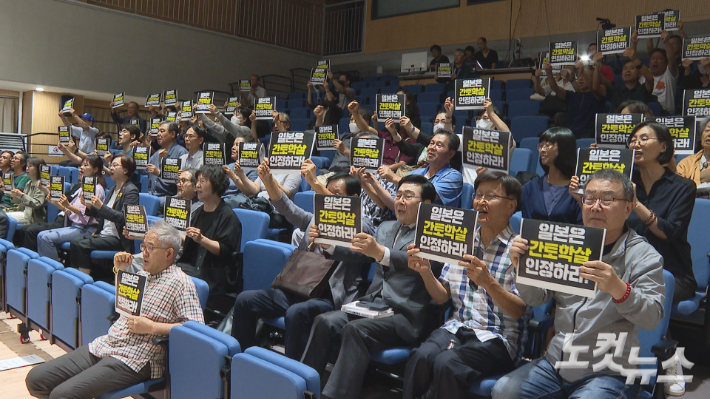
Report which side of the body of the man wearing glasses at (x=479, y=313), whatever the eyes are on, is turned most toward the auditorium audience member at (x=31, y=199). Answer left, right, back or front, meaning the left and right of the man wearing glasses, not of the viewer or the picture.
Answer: right

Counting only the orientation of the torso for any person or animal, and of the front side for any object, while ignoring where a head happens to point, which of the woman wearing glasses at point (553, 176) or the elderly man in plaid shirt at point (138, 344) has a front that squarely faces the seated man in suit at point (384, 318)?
the woman wearing glasses

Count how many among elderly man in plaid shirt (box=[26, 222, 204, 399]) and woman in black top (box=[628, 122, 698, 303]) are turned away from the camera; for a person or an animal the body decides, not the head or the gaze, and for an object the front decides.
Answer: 0

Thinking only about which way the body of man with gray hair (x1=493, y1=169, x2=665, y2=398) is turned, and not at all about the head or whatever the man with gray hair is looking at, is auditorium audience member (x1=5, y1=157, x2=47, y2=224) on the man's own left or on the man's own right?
on the man's own right

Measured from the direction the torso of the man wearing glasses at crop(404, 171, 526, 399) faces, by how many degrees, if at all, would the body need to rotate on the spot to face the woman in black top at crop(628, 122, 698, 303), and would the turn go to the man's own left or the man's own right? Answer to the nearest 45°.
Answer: approximately 180°

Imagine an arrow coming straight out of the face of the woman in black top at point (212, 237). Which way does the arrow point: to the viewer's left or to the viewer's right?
to the viewer's left

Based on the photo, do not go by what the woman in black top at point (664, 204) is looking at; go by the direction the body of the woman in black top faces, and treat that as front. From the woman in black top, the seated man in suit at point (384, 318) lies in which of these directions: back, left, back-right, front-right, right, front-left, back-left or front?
front

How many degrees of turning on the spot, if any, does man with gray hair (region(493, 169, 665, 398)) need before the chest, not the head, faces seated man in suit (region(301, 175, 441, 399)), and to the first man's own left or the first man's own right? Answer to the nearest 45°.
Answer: approximately 45° to the first man's own right
